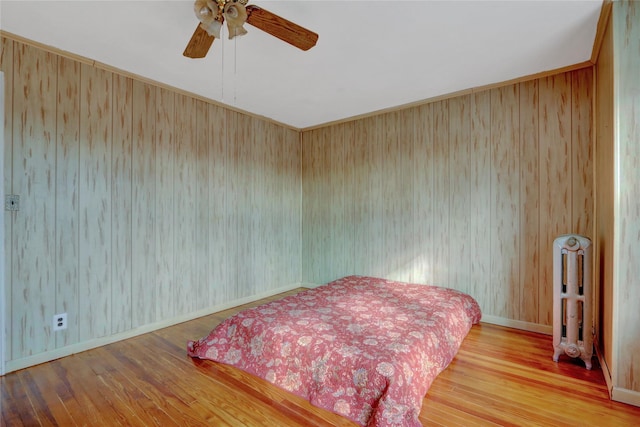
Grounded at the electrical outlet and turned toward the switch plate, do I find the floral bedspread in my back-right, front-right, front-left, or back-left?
back-left

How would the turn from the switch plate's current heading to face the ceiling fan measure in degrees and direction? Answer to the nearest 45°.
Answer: approximately 45° to its left

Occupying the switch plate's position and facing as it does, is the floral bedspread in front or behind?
in front
